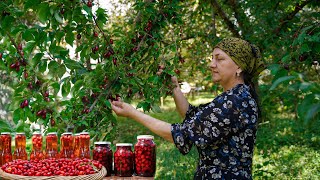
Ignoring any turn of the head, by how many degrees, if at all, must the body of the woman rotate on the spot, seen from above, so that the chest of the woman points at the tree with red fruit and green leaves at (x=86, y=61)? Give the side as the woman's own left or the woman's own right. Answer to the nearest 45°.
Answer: approximately 45° to the woman's own right

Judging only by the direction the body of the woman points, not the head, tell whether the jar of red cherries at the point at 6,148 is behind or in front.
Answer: in front

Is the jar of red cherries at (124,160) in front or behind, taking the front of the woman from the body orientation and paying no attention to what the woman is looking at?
in front

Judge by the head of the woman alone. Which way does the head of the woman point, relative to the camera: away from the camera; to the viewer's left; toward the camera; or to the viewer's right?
to the viewer's left

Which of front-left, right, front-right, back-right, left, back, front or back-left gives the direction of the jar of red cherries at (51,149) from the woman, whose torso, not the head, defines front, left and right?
front

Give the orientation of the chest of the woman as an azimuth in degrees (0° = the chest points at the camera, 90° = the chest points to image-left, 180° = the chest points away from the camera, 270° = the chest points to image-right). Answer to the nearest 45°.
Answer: approximately 90°

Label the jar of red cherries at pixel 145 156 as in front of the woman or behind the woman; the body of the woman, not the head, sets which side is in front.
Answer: in front

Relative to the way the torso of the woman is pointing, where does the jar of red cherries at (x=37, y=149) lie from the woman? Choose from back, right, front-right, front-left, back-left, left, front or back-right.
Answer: front

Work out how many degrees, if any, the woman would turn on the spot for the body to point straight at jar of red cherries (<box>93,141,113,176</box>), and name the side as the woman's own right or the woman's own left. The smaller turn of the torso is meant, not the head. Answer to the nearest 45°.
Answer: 0° — they already face it
